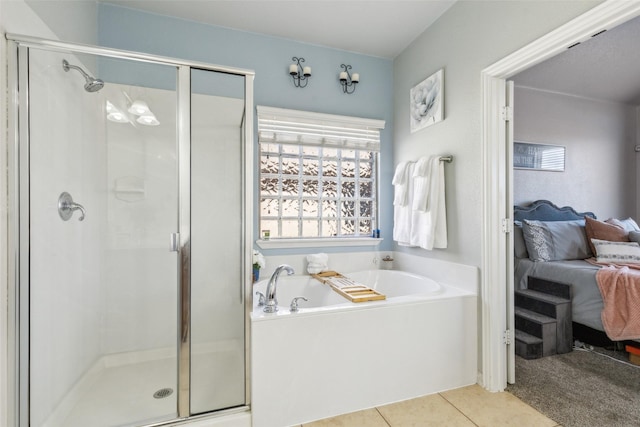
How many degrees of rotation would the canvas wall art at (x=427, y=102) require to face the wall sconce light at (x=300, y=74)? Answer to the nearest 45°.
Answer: approximately 45° to its right

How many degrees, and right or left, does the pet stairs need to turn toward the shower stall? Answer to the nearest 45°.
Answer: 0° — it already faces it

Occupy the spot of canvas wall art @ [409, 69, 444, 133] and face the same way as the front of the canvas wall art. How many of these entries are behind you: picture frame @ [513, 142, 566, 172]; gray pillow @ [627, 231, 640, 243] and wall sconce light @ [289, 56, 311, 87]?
2

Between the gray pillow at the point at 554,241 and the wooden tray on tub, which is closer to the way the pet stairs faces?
the wooden tray on tub

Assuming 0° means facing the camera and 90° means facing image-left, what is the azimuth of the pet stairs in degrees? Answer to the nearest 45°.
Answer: approximately 45°

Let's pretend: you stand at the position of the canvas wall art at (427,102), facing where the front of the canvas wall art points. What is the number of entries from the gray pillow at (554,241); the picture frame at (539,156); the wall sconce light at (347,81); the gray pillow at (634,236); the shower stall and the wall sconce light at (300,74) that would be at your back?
3

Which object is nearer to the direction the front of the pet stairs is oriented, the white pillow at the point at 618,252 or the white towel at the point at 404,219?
the white towel

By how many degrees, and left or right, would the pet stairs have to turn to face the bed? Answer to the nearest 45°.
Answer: approximately 135° to its right

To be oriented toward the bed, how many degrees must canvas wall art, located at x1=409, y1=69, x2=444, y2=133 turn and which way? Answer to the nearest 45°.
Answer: approximately 180°
